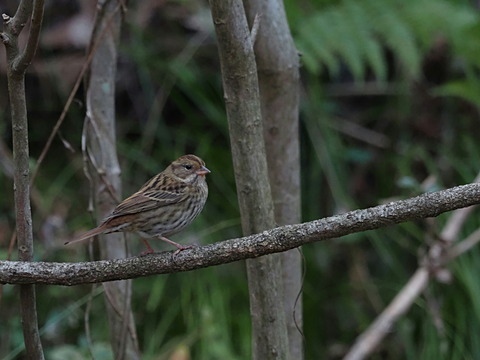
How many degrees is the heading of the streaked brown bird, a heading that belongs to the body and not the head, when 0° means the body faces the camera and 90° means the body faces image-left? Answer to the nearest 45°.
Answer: approximately 270°

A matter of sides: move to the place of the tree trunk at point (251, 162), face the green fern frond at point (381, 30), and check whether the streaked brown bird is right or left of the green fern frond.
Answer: left

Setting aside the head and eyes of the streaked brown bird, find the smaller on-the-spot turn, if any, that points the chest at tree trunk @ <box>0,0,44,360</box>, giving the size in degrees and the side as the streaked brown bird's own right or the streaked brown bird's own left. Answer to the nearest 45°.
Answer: approximately 135° to the streaked brown bird's own right

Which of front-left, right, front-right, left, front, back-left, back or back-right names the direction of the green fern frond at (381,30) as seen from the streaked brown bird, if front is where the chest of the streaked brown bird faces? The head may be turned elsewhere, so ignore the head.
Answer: front-left

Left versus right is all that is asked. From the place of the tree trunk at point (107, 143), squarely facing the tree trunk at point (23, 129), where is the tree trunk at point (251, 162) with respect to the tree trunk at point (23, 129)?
left
